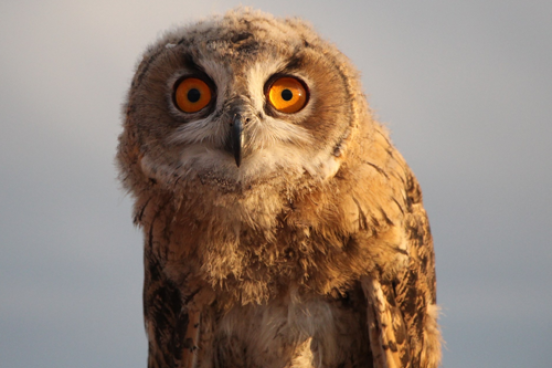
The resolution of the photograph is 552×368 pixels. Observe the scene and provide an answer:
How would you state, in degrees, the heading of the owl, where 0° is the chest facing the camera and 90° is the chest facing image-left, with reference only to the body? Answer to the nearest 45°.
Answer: approximately 0°
